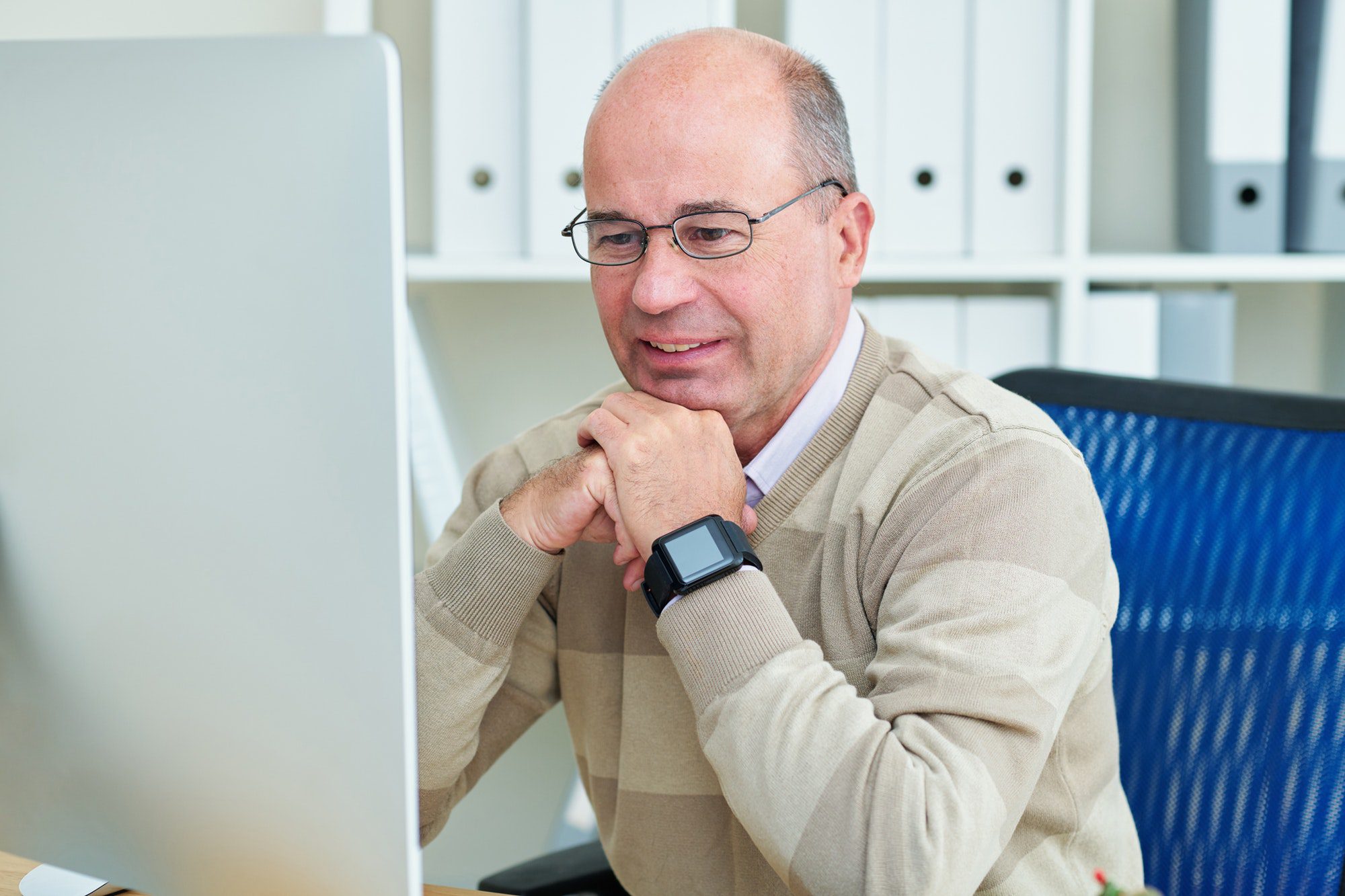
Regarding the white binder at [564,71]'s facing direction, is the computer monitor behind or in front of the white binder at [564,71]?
in front

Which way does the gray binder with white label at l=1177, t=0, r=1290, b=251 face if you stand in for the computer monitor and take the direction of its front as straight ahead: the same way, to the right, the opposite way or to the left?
the opposite way

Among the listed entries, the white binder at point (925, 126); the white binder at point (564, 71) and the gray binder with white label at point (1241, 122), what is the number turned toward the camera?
3

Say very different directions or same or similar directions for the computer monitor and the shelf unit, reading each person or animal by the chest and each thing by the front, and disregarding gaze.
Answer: very different directions

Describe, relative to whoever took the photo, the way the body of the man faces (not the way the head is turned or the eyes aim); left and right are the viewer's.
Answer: facing the viewer and to the left of the viewer

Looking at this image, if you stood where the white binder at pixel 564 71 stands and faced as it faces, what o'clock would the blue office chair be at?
The blue office chair is roughly at 11 o'clock from the white binder.

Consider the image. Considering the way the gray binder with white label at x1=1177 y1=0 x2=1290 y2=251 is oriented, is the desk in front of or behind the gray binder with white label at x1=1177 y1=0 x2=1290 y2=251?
in front
